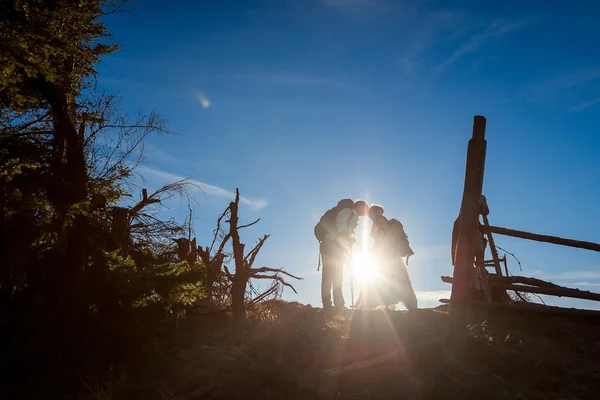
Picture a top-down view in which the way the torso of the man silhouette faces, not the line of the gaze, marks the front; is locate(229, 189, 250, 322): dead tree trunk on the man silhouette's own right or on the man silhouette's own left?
on the man silhouette's own right

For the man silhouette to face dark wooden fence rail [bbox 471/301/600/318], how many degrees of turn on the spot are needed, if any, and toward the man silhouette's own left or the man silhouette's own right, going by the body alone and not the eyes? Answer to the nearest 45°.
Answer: approximately 45° to the man silhouette's own right

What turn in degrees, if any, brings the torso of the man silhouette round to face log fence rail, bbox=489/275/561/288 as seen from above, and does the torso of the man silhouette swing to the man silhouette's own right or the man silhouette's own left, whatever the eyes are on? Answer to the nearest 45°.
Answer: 0° — they already face it

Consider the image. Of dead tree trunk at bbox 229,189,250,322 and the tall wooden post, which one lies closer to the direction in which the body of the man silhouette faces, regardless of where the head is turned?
the tall wooden post

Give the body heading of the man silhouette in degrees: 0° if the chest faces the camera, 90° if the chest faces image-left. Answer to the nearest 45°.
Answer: approximately 270°

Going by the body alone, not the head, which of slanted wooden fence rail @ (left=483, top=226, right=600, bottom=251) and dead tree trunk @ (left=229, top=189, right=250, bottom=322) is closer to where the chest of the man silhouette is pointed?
the slanted wooden fence rail
